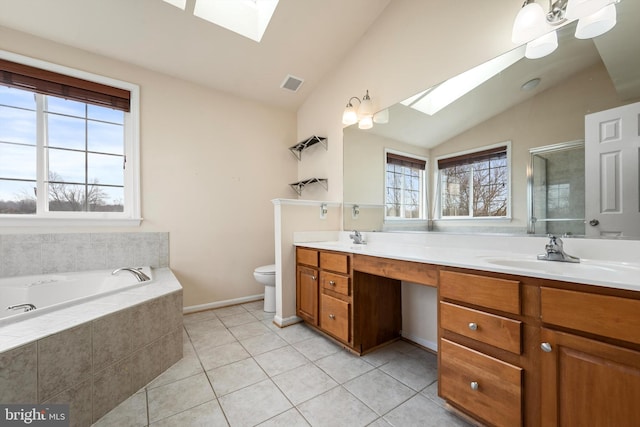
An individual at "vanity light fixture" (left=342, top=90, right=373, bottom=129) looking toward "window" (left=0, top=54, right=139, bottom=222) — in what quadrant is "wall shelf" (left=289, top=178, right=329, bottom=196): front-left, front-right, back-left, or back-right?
front-right

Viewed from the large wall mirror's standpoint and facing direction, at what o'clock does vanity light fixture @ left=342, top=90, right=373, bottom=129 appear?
The vanity light fixture is roughly at 2 o'clock from the large wall mirror.

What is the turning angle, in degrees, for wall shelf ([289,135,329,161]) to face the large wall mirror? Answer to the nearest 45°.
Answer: approximately 90° to its left

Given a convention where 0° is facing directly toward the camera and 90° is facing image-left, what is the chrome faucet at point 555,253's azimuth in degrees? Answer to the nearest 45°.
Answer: approximately 45°

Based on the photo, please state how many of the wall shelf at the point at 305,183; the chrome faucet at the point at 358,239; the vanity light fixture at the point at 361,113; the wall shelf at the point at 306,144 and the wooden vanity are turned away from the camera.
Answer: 0

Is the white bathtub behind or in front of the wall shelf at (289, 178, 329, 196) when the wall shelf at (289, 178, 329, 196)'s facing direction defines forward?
in front

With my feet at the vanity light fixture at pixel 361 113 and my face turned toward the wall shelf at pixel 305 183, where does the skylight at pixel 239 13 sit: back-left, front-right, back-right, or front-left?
front-left

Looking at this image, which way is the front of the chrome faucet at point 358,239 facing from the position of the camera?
facing the viewer and to the left of the viewer

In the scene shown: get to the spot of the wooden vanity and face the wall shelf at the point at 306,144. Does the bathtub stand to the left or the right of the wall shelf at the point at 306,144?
left

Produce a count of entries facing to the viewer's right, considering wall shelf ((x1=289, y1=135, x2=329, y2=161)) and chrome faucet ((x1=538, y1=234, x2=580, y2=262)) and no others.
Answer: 0

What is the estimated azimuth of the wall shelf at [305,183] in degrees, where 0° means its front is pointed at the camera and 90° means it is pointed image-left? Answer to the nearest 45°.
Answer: approximately 45°

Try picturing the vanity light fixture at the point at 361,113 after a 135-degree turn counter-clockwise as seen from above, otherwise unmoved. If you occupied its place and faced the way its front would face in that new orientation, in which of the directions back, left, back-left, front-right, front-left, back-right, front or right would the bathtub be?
back-right

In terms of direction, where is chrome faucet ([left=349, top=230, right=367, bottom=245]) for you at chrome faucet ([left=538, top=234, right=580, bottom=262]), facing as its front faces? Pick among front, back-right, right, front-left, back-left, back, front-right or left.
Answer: front-right
